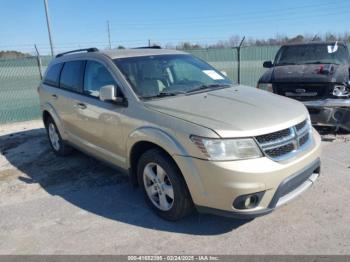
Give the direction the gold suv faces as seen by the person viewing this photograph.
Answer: facing the viewer and to the right of the viewer

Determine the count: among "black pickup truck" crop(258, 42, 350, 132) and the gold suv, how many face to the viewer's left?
0

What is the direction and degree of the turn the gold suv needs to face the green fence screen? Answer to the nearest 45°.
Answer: approximately 180°

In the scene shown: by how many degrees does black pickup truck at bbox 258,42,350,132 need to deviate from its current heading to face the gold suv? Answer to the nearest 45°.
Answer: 0° — it already faces it

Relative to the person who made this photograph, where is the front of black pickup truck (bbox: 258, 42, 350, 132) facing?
facing the viewer

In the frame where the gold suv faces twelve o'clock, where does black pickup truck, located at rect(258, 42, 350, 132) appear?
The black pickup truck is roughly at 9 o'clock from the gold suv.

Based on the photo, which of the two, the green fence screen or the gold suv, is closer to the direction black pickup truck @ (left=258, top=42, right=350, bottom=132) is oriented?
the gold suv
